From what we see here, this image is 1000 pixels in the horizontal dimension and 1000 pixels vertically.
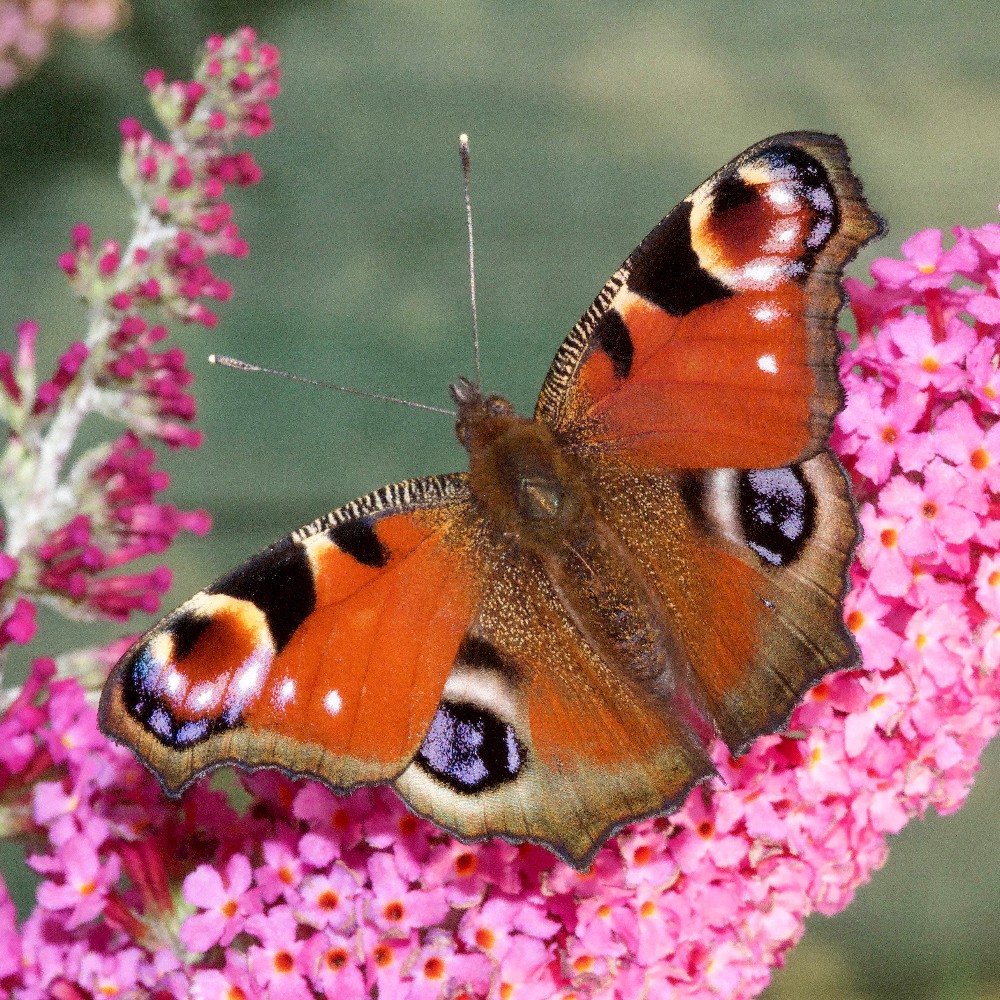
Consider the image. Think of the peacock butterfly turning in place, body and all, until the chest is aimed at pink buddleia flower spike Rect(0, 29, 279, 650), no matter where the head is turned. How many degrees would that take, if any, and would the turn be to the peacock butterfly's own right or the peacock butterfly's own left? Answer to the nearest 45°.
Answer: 0° — it already faces it

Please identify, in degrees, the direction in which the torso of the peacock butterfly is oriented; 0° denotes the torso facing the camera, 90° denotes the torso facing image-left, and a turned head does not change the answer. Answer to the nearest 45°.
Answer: approximately 135°

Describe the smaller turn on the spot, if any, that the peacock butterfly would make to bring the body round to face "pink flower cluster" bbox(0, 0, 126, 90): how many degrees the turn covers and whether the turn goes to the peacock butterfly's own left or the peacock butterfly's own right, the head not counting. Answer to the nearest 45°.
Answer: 0° — it already faces it
